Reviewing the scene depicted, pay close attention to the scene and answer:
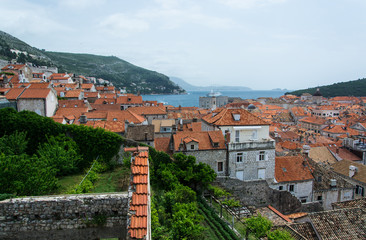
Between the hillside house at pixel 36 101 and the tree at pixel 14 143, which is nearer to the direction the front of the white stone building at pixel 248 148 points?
the tree

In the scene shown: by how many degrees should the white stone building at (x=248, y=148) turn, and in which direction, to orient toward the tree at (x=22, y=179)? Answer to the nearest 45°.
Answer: approximately 45° to its right

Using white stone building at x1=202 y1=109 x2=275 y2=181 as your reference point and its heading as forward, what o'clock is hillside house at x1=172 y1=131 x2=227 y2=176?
The hillside house is roughly at 2 o'clock from the white stone building.

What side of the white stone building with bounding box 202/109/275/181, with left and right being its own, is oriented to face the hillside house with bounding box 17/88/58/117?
right

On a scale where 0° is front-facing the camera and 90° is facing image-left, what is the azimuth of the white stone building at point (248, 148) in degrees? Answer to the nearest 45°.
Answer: approximately 0°

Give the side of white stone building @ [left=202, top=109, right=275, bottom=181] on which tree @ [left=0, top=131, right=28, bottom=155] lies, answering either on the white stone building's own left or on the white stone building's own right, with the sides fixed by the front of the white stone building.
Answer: on the white stone building's own right

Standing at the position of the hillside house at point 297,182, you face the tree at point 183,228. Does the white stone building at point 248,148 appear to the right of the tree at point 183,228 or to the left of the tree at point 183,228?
right

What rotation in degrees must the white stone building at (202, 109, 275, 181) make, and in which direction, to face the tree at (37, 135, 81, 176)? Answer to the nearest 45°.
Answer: approximately 45° to its right

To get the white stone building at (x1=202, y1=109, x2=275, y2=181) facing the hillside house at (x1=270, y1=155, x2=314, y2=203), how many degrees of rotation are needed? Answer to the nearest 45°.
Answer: approximately 90° to its left

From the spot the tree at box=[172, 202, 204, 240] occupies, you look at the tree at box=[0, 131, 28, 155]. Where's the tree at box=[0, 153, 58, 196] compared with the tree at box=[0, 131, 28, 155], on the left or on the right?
left

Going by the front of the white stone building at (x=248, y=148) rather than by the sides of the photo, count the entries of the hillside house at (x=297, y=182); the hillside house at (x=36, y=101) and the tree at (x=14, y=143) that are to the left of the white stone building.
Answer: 1

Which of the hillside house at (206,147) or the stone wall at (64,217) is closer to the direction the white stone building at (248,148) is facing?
the stone wall
